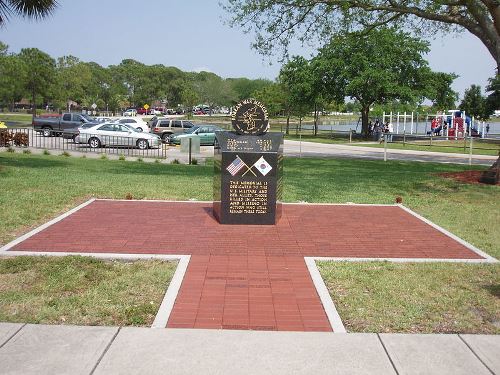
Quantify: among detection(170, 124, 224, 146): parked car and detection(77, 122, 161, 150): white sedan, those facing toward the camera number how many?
0

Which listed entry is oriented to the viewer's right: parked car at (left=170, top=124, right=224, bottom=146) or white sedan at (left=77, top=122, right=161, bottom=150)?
the white sedan

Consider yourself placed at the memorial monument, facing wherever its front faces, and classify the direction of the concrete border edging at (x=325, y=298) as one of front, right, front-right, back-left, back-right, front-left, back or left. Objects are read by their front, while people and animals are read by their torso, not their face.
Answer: front

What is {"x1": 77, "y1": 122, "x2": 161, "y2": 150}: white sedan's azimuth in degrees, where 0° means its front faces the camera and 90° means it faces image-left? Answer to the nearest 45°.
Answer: approximately 270°

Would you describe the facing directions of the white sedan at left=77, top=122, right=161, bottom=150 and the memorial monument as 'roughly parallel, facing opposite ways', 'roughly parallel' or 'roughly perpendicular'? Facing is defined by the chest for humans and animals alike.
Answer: roughly perpendicular

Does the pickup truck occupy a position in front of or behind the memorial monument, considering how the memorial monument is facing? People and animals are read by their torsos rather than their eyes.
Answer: behind

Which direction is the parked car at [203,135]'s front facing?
to the viewer's left

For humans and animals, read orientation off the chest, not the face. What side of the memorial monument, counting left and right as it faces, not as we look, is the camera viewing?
front

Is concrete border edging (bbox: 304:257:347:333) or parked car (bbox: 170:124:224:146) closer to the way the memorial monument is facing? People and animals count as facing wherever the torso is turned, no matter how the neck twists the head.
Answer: the concrete border edging

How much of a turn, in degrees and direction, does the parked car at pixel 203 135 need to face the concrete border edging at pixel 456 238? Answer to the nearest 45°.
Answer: approximately 90° to its left

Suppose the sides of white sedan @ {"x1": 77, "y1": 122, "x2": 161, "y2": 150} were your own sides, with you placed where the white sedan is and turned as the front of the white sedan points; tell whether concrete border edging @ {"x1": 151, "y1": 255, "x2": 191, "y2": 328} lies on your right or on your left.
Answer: on your right

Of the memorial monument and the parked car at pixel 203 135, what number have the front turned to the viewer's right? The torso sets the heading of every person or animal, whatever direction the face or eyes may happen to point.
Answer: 0

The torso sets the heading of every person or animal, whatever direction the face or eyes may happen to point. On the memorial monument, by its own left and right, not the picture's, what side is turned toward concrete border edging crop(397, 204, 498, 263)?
left
